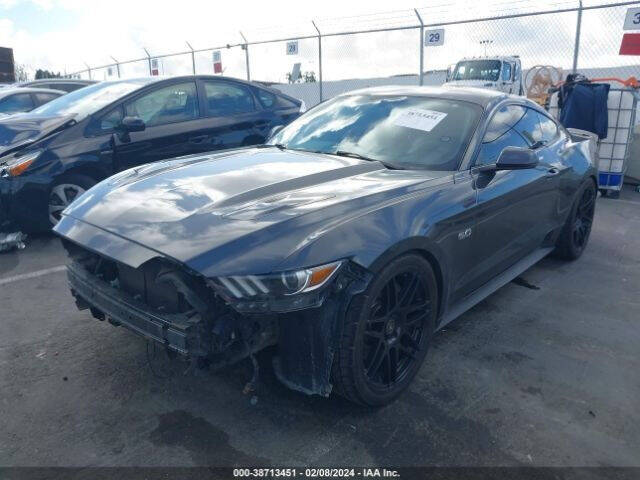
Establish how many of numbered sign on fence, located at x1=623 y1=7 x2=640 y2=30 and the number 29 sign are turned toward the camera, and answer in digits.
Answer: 2

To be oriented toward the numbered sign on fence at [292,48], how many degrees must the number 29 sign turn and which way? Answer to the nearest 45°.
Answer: approximately 135° to its right

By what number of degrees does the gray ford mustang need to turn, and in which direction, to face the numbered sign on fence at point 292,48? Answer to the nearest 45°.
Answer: approximately 135° to its right

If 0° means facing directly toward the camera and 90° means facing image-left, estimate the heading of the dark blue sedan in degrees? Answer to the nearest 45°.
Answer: approximately 45°

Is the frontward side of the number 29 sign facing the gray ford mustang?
yes

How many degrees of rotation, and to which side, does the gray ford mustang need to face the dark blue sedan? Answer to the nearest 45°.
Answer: approximately 90° to its right

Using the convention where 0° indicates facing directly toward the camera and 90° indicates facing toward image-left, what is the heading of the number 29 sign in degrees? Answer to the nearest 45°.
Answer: approximately 0°

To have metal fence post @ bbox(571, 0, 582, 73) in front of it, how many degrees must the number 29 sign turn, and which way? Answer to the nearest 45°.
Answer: approximately 45° to its left

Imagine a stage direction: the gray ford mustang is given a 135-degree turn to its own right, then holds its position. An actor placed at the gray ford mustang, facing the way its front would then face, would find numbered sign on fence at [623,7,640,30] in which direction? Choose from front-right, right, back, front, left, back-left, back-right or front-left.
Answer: front-right
